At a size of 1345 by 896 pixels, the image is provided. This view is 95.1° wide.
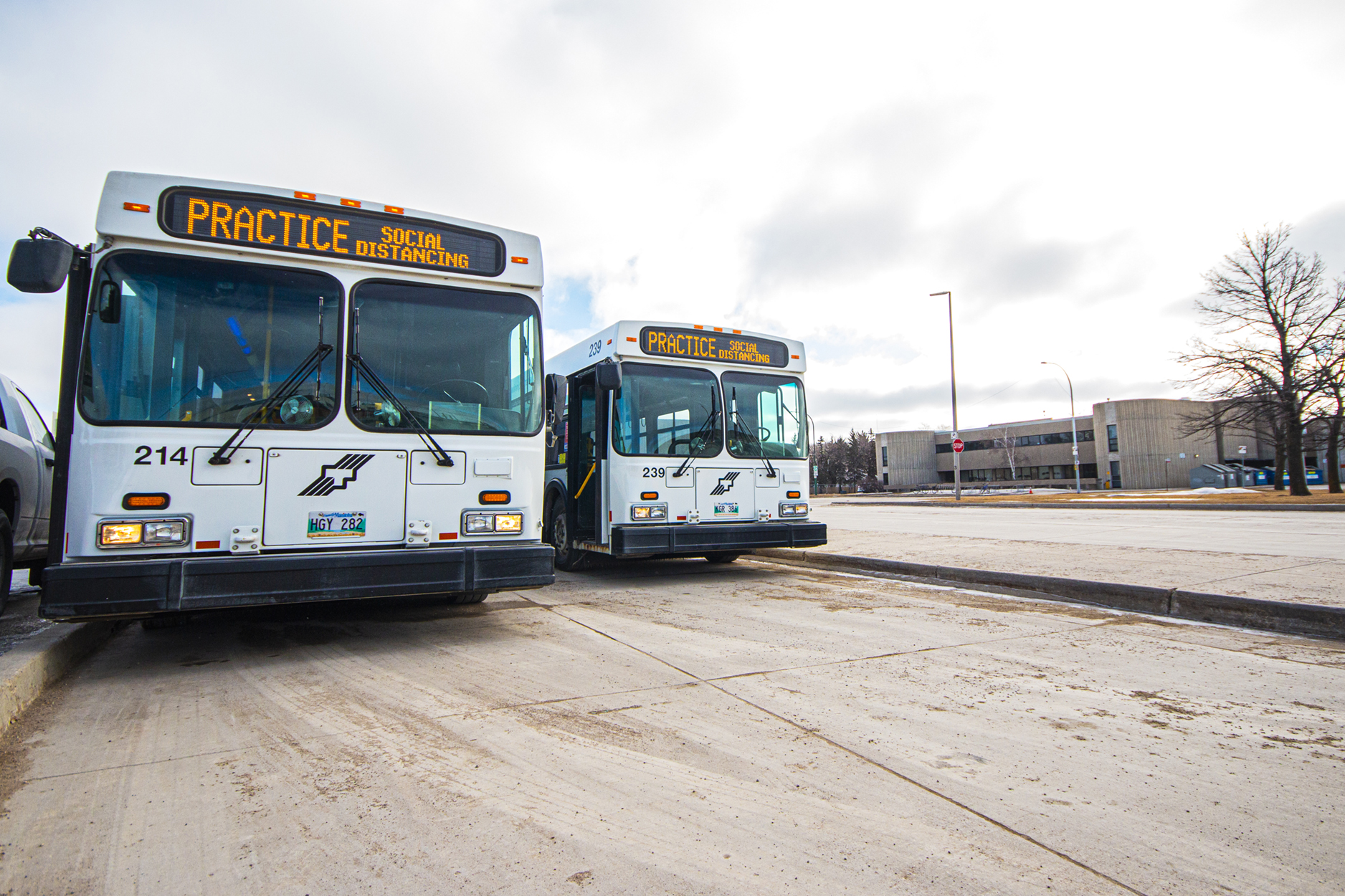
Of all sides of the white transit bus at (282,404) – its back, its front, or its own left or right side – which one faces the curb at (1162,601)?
left

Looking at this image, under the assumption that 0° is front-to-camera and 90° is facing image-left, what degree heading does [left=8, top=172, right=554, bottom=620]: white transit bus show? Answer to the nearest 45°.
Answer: approximately 0°

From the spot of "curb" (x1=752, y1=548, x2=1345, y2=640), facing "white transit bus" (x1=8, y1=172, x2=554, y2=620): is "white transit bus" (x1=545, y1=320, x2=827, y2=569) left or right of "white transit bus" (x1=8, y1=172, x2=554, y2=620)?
right

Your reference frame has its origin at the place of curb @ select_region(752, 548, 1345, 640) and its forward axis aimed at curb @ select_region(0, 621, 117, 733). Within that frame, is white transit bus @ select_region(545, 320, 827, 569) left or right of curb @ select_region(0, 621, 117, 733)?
right

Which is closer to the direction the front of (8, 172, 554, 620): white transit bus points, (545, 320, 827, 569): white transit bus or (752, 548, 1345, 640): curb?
the curb

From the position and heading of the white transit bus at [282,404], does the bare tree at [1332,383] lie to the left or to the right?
on its left
